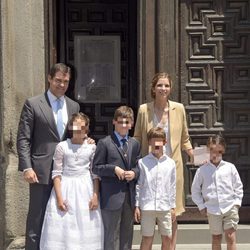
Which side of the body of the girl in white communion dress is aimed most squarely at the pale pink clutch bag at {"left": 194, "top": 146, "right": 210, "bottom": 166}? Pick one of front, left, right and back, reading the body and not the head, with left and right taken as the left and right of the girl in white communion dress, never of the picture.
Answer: left

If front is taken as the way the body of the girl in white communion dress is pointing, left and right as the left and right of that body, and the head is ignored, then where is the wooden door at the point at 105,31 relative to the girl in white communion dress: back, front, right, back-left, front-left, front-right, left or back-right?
back

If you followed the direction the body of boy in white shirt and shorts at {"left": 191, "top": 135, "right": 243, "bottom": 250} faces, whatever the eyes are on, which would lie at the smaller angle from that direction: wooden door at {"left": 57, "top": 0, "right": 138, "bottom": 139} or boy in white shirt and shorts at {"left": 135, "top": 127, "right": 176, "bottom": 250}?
the boy in white shirt and shorts

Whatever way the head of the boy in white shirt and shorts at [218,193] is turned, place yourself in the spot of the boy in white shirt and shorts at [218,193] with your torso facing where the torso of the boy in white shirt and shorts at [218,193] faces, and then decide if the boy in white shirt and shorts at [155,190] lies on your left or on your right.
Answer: on your right

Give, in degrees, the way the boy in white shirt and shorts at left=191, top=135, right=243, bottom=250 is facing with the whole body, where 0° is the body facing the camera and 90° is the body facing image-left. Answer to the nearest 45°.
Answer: approximately 0°

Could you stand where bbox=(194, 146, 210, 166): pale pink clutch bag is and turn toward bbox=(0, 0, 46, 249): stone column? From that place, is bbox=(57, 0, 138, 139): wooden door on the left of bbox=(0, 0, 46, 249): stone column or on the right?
right
